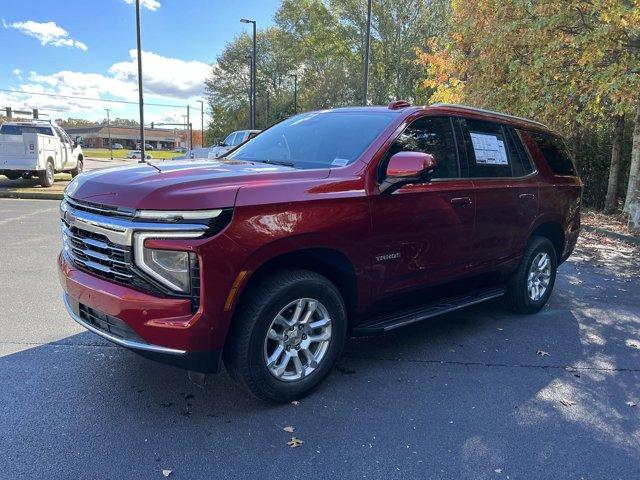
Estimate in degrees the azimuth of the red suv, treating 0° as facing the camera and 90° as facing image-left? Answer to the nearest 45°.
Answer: approximately 45°

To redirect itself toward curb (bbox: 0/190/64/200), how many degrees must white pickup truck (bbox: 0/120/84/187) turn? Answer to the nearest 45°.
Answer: approximately 135° to its right

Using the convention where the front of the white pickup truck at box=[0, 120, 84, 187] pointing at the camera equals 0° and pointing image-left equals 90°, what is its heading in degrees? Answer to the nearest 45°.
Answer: approximately 225°

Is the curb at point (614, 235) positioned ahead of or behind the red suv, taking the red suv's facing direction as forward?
behind

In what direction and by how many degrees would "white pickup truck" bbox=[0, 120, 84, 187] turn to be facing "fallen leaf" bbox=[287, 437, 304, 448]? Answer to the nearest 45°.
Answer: approximately 135° to its right

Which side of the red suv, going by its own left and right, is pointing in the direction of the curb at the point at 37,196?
right

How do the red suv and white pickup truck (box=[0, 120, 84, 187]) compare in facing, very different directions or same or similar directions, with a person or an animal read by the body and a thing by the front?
very different directions
